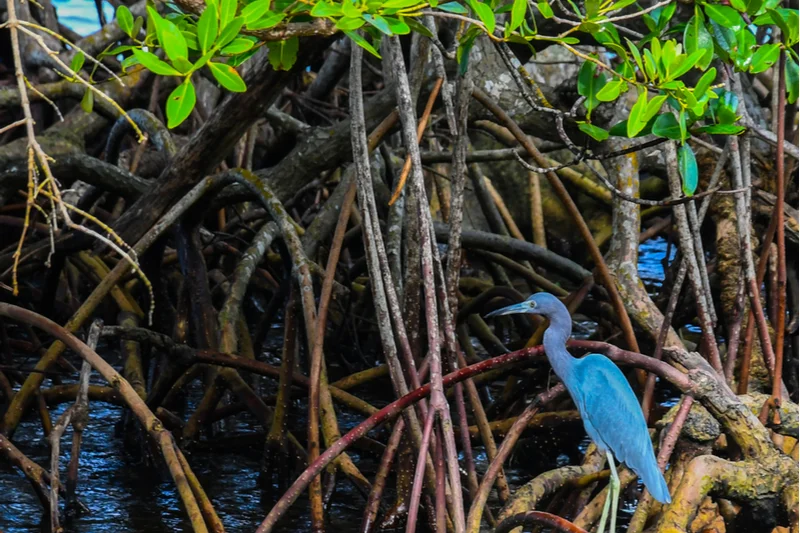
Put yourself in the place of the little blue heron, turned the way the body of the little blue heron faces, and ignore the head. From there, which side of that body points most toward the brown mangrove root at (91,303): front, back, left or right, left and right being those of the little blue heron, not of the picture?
front

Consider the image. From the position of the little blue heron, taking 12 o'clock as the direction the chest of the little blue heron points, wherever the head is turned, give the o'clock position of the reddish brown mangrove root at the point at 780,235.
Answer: The reddish brown mangrove root is roughly at 5 o'clock from the little blue heron.

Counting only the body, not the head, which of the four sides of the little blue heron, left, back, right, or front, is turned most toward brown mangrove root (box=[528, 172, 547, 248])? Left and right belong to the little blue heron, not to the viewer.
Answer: right

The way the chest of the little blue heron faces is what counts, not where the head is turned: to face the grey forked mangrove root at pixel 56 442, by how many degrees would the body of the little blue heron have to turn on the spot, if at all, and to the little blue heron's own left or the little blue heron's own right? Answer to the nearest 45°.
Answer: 0° — it already faces it

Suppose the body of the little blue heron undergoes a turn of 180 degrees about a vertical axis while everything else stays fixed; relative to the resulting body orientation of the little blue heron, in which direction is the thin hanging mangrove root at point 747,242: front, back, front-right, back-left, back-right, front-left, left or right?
front-left

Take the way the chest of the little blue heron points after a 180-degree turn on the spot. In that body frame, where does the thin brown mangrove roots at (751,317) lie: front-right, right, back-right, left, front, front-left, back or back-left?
front-left

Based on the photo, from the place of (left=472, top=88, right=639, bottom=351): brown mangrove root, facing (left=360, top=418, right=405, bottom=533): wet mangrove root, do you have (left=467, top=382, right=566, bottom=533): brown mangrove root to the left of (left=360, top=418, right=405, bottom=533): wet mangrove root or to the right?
left

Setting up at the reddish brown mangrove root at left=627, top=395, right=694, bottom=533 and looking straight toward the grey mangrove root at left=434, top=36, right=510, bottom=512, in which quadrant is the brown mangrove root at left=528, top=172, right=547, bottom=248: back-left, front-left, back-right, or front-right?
front-right

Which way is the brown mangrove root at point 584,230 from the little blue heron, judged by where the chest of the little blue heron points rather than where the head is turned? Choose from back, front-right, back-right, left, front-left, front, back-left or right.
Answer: right

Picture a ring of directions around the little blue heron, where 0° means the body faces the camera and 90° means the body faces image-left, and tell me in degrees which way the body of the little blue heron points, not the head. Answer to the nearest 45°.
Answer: approximately 90°
